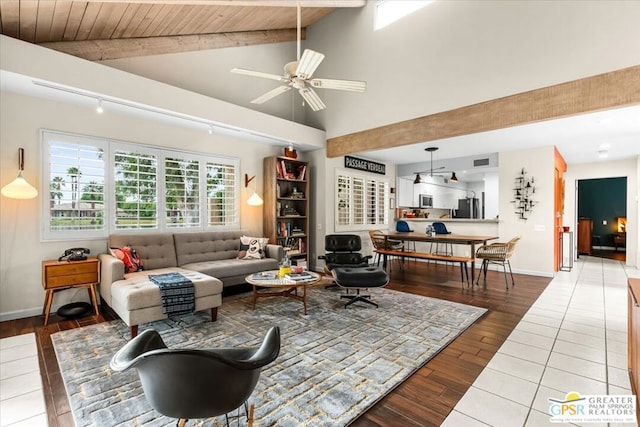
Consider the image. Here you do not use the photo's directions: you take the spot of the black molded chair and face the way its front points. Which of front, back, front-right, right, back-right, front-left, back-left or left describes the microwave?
front-right

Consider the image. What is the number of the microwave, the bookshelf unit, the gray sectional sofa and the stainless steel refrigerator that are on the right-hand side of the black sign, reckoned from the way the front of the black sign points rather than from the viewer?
2

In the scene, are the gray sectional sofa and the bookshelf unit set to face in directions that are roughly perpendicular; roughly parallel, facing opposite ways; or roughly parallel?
roughly parallel

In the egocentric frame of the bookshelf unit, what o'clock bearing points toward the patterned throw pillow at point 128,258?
The patterned throw pillow is roughly at 3 o'clock from the bookshelf unit.

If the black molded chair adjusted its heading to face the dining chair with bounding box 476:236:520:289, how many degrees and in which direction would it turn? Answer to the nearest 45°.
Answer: approximately 45° to its right

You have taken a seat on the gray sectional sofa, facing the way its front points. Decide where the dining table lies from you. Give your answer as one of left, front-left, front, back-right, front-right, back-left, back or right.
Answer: front-left

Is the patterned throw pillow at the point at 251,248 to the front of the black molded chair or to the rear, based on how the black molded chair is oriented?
to the front

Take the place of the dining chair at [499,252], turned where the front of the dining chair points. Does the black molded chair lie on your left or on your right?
on your left

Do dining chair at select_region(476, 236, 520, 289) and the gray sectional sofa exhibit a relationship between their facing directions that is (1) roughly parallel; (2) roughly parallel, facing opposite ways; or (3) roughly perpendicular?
roughly parallel, facing opposite ways

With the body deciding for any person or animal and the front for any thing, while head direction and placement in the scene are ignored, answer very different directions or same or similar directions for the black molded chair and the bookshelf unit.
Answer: very different directions

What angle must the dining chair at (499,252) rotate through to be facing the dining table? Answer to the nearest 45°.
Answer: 0° — it already faces it

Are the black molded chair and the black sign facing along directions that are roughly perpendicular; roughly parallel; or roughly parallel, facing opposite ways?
roughly parallel, facing opposite ways

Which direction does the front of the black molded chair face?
away from the camera

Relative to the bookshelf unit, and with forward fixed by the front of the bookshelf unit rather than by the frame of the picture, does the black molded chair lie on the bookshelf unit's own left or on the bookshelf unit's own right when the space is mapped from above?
on the bookshelf unit's own right

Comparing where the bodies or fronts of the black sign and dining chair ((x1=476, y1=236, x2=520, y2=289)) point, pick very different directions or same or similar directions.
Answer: very different directions

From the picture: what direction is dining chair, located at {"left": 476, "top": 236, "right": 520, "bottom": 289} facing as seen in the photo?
to the viewer's left
